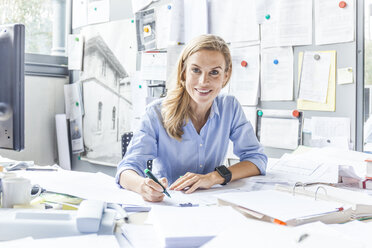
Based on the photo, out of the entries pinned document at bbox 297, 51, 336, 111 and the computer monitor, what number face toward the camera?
1

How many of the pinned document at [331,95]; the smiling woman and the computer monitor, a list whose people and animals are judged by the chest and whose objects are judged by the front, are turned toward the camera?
2

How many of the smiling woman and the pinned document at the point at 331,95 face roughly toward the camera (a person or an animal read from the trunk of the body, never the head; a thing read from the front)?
2

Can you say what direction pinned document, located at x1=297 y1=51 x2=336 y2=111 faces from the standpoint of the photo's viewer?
facing the viewer

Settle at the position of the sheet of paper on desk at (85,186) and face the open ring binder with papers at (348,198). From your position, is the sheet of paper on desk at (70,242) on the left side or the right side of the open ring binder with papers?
right

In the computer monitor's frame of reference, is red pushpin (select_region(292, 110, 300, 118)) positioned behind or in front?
in front

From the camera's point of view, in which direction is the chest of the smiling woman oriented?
toward the camera
